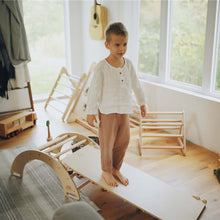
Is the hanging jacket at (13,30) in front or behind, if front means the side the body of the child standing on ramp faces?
behind

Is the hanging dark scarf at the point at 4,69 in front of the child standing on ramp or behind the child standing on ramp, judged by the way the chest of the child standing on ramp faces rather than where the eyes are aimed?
behind

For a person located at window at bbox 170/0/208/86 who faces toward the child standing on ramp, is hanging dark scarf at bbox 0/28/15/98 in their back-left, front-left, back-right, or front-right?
front-right

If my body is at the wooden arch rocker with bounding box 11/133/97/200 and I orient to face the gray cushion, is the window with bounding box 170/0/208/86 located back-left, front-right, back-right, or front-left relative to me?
back-left

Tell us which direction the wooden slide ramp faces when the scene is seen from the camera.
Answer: facing the viewer and to the right of the viewer

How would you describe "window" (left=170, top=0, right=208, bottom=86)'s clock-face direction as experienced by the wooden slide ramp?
The window is roughly at 8 o'clock from the wooden slide ramp.

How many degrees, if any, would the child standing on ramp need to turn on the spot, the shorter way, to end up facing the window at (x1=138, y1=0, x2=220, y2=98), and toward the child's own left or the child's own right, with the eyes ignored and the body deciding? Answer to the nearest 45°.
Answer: approximately 90° to the child's own left

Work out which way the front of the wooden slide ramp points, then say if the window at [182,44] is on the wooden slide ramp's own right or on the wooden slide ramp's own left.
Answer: on the wooden slide ramp's own left

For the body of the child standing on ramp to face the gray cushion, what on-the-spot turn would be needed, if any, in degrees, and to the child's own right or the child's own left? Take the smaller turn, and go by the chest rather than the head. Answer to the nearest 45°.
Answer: approximately 45° to the child's own right
